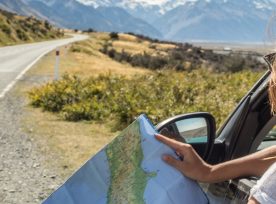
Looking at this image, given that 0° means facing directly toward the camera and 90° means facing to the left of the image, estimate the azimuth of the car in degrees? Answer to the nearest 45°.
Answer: approximately 135°

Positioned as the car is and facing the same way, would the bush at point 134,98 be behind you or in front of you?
in front
